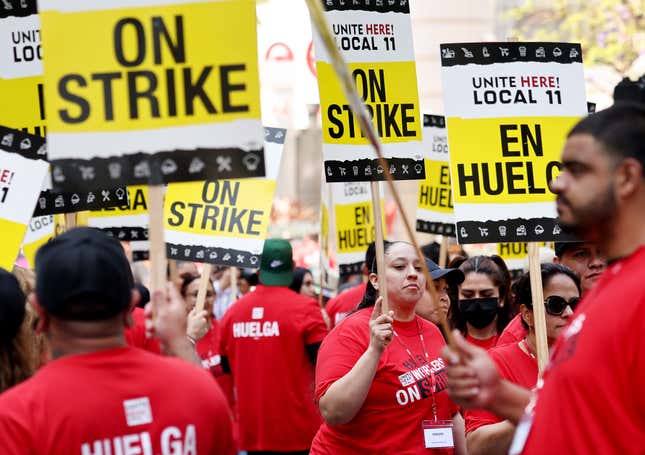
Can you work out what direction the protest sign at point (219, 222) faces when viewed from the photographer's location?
facing the viewer

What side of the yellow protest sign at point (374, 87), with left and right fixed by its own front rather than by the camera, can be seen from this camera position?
front

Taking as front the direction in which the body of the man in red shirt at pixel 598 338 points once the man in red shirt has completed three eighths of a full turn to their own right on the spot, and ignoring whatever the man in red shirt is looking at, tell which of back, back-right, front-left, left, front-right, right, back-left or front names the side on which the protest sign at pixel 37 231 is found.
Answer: left

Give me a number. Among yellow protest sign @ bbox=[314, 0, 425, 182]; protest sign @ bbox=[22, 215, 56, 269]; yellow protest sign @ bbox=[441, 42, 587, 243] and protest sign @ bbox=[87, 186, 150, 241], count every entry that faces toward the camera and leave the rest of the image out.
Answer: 4

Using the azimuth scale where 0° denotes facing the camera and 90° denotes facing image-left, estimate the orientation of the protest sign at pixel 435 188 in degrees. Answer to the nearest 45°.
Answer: approximately 0°

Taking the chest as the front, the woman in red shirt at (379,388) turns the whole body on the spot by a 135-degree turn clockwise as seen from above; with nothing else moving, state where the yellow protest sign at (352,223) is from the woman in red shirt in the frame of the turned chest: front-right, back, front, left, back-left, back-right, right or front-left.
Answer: right

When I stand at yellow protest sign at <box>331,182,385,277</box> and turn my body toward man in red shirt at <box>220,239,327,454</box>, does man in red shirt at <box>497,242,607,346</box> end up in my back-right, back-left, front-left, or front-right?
front-left

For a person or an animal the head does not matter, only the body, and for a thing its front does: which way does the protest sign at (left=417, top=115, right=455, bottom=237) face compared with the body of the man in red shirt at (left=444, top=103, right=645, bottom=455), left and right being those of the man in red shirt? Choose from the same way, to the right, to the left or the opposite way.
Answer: to the left

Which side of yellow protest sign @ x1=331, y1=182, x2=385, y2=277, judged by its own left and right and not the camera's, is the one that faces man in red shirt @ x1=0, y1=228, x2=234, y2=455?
front

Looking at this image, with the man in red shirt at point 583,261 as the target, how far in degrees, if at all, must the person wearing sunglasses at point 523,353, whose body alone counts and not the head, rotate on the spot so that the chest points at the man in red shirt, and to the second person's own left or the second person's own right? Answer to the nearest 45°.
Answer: approximately 135° to the second person's own left

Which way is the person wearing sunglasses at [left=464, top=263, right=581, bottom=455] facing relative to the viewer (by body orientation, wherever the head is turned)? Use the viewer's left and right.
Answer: facing the viewer and to the right of the viewer

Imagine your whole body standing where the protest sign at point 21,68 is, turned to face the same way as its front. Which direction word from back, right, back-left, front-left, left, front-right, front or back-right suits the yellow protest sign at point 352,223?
back-left

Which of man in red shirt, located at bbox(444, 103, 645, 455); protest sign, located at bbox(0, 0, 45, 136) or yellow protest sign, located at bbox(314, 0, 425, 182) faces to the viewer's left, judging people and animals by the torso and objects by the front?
the man in red shirt

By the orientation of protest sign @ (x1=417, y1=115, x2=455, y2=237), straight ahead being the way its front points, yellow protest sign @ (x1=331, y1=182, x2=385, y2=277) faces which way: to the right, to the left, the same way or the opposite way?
the same way

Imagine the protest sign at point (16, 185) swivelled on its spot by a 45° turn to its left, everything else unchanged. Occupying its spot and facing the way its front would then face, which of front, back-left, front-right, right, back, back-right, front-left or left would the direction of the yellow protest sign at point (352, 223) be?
left

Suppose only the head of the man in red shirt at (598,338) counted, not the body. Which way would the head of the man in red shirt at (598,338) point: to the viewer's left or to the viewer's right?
to the viewer's left

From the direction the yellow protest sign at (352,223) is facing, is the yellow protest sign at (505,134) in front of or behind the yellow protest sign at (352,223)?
in front

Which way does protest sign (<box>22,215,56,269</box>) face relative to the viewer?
toward the camera

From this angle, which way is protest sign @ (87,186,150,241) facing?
toward the camera
